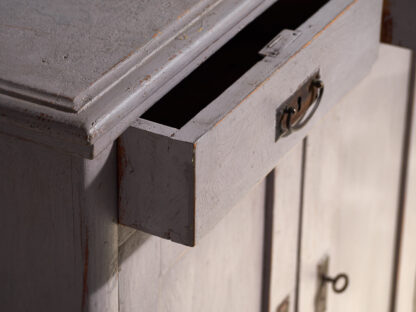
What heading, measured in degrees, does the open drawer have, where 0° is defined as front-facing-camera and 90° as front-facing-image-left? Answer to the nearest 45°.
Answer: approximately 315°
